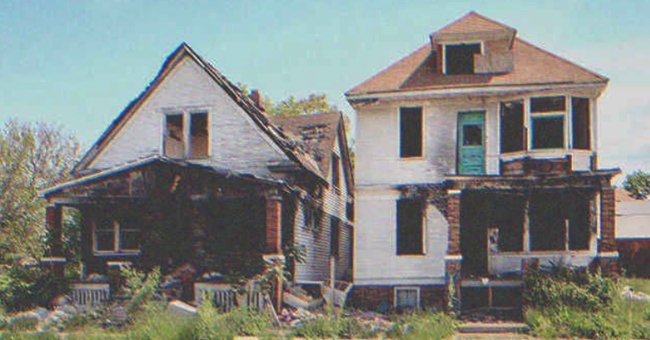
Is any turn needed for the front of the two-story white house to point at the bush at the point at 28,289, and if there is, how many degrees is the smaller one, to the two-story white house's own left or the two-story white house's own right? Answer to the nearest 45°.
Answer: approximately 90° to the two-story white house's own right

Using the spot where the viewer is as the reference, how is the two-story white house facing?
facing the viewer

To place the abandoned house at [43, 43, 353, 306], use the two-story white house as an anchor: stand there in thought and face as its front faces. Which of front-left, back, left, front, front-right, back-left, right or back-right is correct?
right

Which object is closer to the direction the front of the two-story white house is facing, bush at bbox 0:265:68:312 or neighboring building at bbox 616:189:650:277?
the bush

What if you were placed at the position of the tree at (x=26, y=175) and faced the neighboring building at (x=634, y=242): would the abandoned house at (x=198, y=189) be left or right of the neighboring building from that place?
right

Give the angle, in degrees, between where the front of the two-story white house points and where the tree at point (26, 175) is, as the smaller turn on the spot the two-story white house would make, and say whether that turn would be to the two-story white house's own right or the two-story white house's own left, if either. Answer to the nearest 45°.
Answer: approximately 135° to the two-story white house's own right
